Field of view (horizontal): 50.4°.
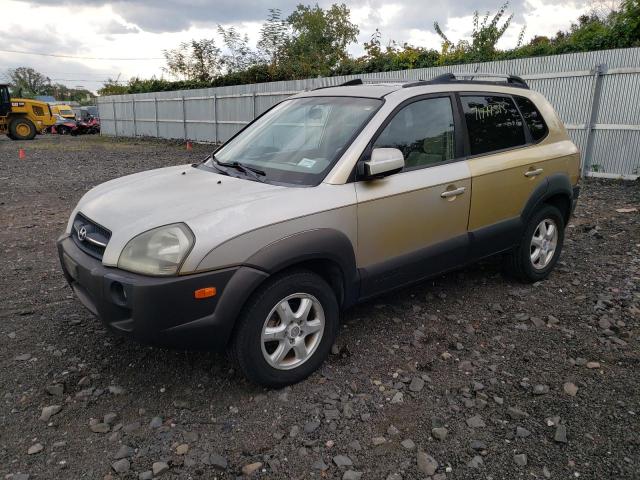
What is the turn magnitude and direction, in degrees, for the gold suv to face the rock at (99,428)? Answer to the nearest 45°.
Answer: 0° — it already faces it

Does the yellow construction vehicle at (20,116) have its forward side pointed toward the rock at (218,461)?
no

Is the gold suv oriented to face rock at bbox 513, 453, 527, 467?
no

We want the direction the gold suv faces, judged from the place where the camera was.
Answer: facing the viewer and to the left of the viewer

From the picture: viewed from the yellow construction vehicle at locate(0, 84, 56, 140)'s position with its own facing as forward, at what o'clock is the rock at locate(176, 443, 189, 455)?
The rock is roughly at 9 o'clock from the yellow construction vehicle.

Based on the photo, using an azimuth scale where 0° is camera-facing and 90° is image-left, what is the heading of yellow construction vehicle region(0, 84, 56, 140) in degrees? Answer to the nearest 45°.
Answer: approximately 90°

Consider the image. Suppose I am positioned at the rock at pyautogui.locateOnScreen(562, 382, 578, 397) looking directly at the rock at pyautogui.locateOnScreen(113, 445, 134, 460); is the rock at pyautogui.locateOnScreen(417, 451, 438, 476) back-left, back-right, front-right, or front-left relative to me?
front-left

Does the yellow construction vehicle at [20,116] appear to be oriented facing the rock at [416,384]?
no

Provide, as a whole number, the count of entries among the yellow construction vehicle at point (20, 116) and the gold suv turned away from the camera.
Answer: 0

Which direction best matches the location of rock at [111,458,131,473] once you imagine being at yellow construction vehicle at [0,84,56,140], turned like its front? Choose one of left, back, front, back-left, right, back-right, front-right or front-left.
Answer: left

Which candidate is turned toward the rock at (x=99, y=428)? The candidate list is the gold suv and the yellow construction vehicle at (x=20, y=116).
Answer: the gold suv

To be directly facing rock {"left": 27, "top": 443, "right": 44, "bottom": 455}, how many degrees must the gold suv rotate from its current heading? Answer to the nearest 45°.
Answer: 0° — it already faces it

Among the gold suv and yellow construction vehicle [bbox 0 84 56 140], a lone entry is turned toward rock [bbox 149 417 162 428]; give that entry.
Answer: the gold suv

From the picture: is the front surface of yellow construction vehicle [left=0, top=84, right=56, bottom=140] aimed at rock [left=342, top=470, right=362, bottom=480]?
no

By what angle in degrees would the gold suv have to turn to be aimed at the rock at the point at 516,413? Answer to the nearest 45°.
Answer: approximately 90° to its left
